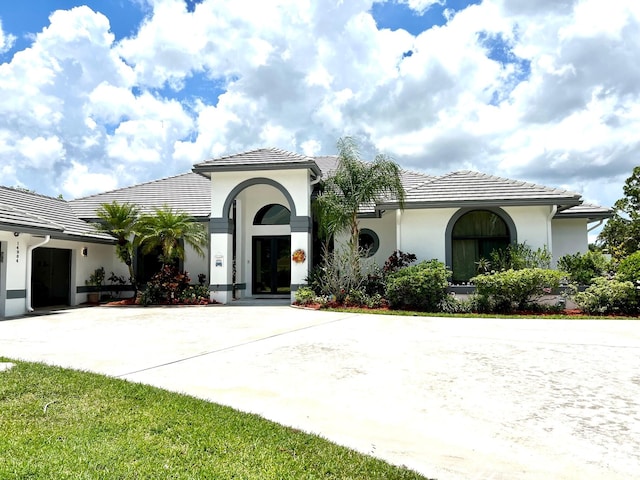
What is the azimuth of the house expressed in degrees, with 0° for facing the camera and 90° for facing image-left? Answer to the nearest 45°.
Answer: approximately 0°

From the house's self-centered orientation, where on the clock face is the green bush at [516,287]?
The green bush is roughly at 10 o'clock from the house.

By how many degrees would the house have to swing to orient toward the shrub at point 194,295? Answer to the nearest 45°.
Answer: approximately 90° to its right
